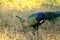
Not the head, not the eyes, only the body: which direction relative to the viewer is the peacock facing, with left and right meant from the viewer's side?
facing to the left of the viewer
